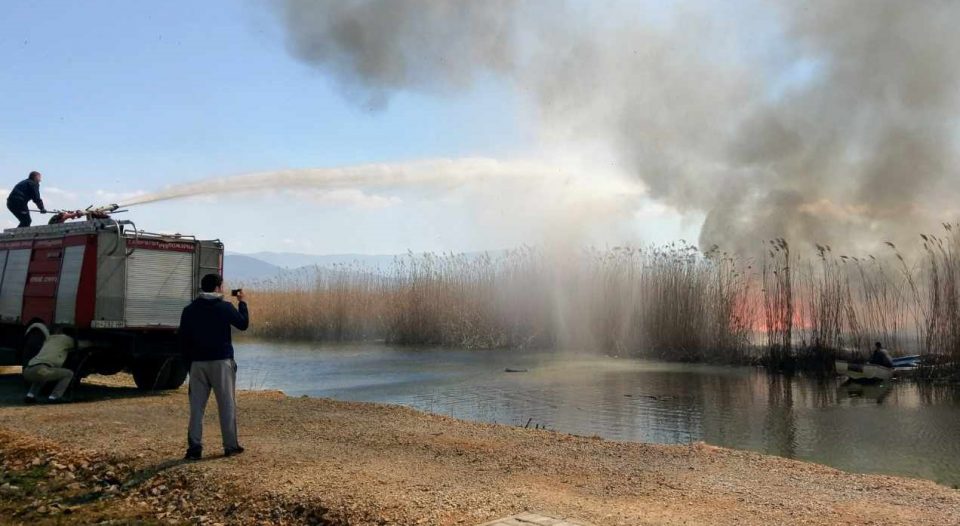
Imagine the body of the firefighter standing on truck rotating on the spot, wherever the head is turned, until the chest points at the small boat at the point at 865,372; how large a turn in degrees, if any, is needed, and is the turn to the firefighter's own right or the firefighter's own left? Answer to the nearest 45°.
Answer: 0° — they already face it

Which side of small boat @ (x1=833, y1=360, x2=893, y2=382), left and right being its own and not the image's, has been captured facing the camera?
left

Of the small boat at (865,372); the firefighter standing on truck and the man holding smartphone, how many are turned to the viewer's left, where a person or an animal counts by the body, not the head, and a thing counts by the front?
1

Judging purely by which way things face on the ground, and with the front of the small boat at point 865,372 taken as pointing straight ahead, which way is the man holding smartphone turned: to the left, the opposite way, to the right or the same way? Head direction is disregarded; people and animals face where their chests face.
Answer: to the right

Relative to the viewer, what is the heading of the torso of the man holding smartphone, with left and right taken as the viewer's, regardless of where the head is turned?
facing away from the viewer and to the right of the viewer

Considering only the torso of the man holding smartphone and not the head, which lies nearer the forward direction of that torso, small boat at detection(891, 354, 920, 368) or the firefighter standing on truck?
the small boat

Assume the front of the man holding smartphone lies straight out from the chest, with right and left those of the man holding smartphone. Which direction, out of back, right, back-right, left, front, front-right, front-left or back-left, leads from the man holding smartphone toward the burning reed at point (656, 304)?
front

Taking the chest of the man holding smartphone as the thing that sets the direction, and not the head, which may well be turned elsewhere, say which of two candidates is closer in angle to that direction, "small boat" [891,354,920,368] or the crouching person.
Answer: the small boat

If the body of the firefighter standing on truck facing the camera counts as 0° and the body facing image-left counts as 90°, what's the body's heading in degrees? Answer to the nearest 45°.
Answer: approximately 270°

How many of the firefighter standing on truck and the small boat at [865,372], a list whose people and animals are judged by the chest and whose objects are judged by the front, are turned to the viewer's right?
1

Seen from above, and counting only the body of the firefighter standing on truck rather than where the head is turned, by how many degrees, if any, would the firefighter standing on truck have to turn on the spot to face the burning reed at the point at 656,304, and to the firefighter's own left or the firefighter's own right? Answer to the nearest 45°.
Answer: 0° — they already face it

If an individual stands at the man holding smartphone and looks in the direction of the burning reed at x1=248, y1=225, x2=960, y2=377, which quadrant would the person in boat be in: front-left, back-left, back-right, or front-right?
front-right

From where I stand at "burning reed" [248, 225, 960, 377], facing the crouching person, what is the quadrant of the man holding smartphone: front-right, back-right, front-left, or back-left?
front-left

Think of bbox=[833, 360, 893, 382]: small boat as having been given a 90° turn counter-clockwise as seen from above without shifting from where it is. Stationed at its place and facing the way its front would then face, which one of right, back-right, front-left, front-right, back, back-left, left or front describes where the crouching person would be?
front-right

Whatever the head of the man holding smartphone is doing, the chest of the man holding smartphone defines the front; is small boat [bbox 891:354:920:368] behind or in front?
in front

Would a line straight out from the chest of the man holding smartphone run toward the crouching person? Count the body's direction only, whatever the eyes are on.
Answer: no
